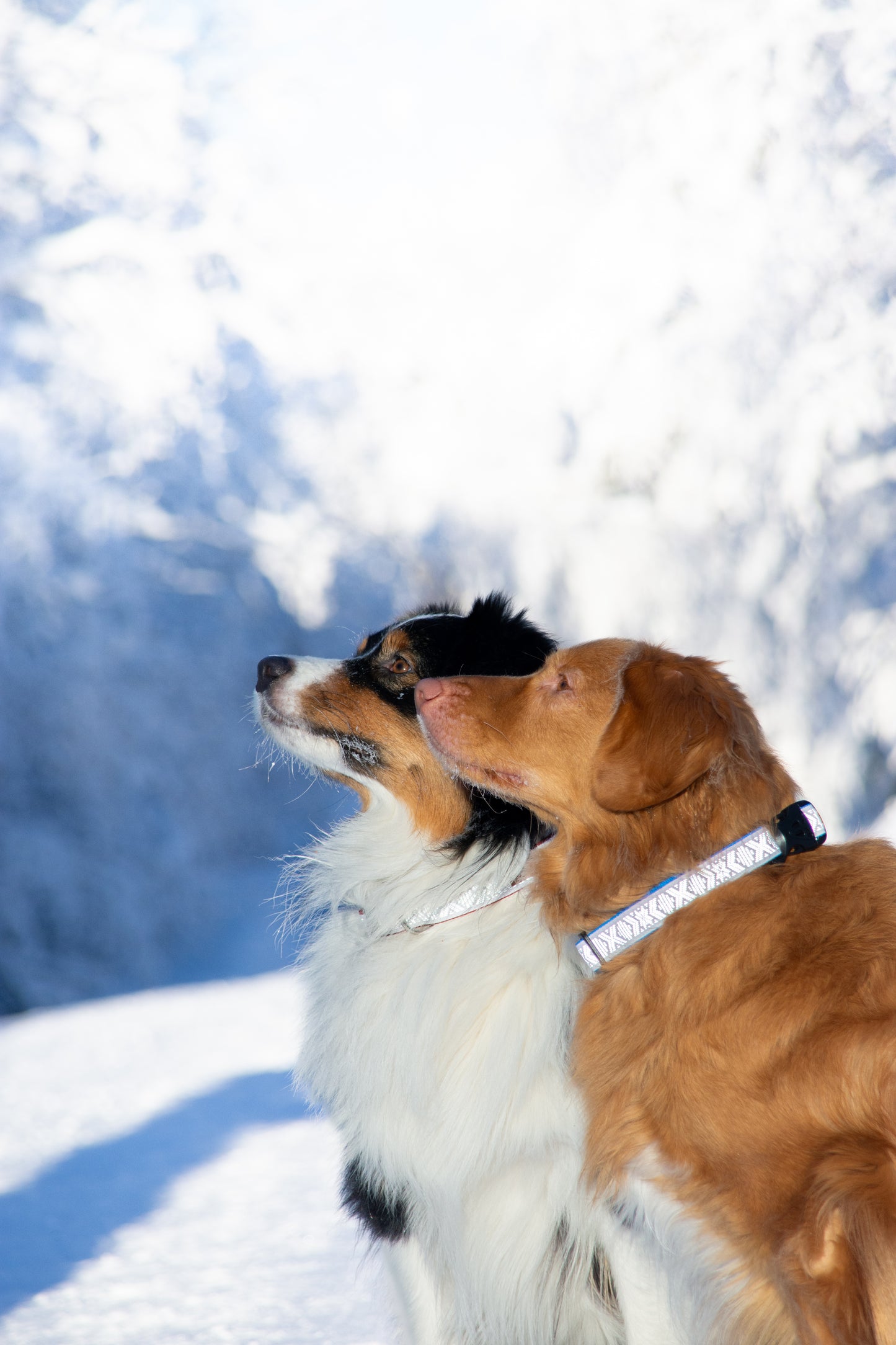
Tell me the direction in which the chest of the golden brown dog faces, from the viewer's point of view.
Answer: to the viewer's left

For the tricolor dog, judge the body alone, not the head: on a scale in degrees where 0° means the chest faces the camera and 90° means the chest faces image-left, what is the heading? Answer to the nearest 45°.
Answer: approximately 45°
